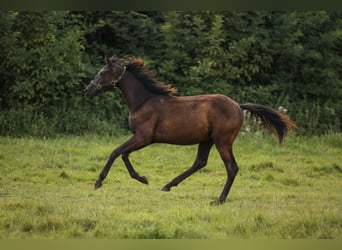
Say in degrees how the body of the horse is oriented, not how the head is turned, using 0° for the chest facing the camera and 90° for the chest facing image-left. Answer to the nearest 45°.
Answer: approximately 90°
